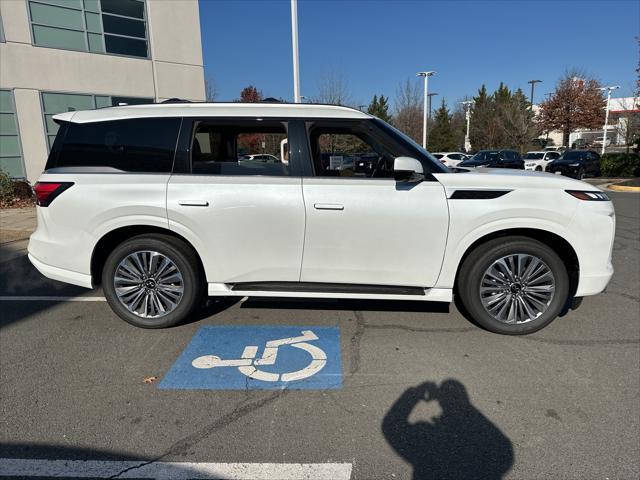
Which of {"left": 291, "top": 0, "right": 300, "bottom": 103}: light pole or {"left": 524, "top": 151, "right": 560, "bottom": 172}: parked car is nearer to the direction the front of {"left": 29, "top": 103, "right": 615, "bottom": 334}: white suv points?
the parked car

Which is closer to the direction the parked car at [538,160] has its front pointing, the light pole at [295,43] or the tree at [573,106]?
the light pole

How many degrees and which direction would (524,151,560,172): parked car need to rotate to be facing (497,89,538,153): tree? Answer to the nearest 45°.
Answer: approximately 135° to its right

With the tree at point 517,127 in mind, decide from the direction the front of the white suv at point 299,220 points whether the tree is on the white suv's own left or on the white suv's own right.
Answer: on the white suv's own left

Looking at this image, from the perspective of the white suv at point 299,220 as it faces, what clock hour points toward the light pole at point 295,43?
The light pole is roughly at 9 o'clock from the white suv.

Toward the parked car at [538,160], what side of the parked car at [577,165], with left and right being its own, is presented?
right

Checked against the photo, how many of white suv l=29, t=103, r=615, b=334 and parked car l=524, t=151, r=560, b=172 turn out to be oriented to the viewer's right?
1

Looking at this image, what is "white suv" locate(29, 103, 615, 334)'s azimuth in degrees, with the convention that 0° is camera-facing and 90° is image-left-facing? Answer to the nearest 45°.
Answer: approximately 270°

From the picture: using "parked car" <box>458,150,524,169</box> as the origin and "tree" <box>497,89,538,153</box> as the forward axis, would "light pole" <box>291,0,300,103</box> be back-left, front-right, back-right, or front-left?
back-left
